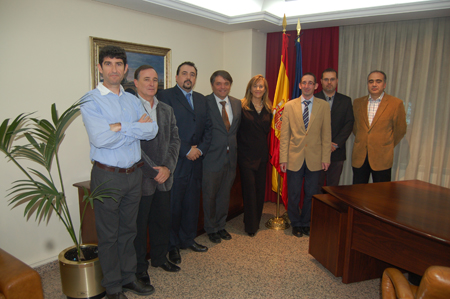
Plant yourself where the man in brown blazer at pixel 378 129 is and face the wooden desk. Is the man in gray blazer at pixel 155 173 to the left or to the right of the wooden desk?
right

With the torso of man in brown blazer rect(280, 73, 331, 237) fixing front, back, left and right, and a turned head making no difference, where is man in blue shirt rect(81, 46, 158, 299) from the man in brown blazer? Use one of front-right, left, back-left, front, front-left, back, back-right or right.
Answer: front-right

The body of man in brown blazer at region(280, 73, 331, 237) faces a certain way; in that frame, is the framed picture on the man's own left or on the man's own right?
on the man's own right

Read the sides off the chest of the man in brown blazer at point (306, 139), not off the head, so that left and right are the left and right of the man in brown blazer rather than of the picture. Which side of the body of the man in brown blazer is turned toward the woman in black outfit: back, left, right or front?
right

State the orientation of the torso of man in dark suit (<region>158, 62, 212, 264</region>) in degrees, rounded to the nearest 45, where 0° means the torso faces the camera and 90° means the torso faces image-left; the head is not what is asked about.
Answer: approximately 315°

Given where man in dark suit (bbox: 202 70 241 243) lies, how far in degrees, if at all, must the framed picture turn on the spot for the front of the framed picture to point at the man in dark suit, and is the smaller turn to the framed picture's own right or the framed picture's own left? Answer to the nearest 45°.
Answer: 0° — it already faces them

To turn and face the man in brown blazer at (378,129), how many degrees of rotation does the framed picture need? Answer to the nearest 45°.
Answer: approximately 45° to its left

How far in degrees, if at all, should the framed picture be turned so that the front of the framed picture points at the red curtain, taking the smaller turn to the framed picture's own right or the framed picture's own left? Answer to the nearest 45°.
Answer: approximately 45° to the framed picture's own left

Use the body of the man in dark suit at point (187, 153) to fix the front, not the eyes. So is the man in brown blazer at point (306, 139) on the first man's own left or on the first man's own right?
on the first man's own left

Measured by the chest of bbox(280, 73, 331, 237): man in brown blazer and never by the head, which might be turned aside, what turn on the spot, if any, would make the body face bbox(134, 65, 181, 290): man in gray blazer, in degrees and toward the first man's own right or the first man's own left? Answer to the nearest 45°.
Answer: approximately 45° to the first man's own right

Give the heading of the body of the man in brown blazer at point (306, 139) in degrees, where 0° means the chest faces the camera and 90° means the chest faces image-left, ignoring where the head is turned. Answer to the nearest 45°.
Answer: approximately 0°

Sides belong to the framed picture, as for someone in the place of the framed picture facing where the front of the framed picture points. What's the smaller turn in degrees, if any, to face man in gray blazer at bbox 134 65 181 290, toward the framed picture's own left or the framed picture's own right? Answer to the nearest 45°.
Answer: approximately 45° to the framed picture's own right
